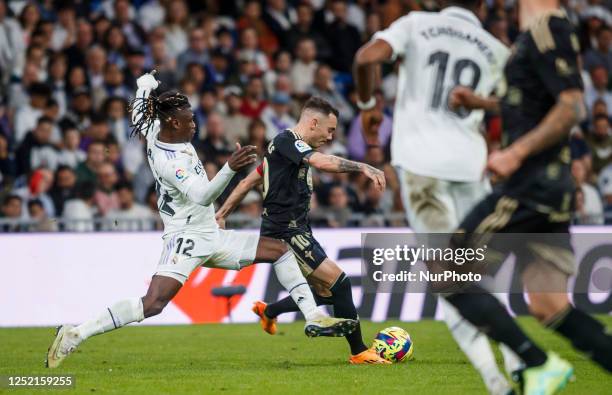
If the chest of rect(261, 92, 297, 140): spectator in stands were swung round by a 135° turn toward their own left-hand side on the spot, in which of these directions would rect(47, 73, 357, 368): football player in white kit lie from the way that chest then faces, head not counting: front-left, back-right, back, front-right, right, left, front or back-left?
back-right

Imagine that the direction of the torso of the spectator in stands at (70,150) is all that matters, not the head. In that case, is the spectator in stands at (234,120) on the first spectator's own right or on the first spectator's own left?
on the first spectator's own left

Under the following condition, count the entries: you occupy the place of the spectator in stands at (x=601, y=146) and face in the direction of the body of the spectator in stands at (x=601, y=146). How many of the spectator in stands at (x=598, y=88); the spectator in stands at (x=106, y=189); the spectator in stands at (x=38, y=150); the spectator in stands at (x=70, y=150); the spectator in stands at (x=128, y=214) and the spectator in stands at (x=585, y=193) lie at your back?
1

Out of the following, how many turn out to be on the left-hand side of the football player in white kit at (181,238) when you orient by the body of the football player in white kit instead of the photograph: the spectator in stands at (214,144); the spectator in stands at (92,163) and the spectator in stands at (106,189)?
3

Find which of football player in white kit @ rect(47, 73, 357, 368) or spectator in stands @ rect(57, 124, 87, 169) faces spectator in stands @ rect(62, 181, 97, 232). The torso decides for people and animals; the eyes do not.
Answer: spectator in stands @ rect(57, 124, 87, 169)

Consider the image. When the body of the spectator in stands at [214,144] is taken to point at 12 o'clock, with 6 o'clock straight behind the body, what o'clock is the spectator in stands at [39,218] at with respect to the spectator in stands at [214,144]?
the spectator in stands at [39,218] is roughly at 2 o'clock from the spectator in stands at [214,144].

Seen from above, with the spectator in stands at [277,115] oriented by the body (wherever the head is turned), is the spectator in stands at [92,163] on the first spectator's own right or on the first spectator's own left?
on the first spectator's own right

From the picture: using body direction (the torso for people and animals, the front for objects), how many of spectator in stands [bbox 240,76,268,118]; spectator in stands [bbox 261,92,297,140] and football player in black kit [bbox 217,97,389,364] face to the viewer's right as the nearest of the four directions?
1

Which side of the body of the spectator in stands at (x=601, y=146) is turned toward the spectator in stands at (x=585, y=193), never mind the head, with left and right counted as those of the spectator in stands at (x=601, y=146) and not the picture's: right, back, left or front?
front

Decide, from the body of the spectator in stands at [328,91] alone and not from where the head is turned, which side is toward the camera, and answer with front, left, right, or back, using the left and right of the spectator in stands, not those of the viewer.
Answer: front

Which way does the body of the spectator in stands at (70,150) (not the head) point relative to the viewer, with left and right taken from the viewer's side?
facing the viewer

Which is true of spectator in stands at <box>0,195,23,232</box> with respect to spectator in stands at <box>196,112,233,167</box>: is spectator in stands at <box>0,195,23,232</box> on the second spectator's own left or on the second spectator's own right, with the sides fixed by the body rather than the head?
on the second spectator's own right

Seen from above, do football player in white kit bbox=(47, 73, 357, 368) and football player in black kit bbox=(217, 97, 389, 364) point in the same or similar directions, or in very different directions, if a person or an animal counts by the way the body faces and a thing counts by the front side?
same or similar directions

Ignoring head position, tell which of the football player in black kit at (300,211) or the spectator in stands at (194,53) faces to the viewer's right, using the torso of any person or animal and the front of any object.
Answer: the football player in black kit

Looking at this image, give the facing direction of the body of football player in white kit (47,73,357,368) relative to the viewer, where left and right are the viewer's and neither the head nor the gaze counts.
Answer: facing to the right of the viewer
